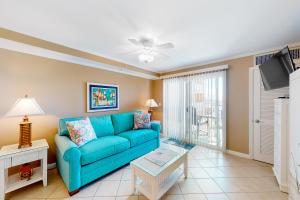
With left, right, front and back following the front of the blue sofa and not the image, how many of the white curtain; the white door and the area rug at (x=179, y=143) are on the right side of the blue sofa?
0

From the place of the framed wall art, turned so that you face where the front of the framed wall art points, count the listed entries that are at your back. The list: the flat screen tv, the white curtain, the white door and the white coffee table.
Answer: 0

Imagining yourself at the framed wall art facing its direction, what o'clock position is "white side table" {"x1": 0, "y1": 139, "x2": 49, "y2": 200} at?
The white side table is roughly at 3 o'clock from the framed wall art.

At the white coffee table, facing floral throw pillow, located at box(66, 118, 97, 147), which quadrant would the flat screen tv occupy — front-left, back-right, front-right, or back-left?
back-right

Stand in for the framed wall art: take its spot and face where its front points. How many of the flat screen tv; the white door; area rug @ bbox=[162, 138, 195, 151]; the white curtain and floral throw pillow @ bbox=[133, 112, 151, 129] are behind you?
0

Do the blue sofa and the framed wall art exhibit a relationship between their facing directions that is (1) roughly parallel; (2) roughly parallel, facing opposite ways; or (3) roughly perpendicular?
roughly parallel

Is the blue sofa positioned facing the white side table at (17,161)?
no

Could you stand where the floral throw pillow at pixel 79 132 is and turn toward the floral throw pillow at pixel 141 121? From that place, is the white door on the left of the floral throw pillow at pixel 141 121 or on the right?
right

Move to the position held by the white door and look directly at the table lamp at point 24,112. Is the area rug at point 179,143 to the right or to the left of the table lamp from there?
right

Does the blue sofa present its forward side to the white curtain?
no

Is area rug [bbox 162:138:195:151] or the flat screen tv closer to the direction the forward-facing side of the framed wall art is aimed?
the flat screen tv

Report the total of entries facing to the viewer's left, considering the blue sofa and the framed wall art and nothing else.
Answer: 0

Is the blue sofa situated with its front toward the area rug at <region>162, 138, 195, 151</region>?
no

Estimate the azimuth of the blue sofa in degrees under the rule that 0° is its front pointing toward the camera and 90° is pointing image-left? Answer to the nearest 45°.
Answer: approximately 315°
